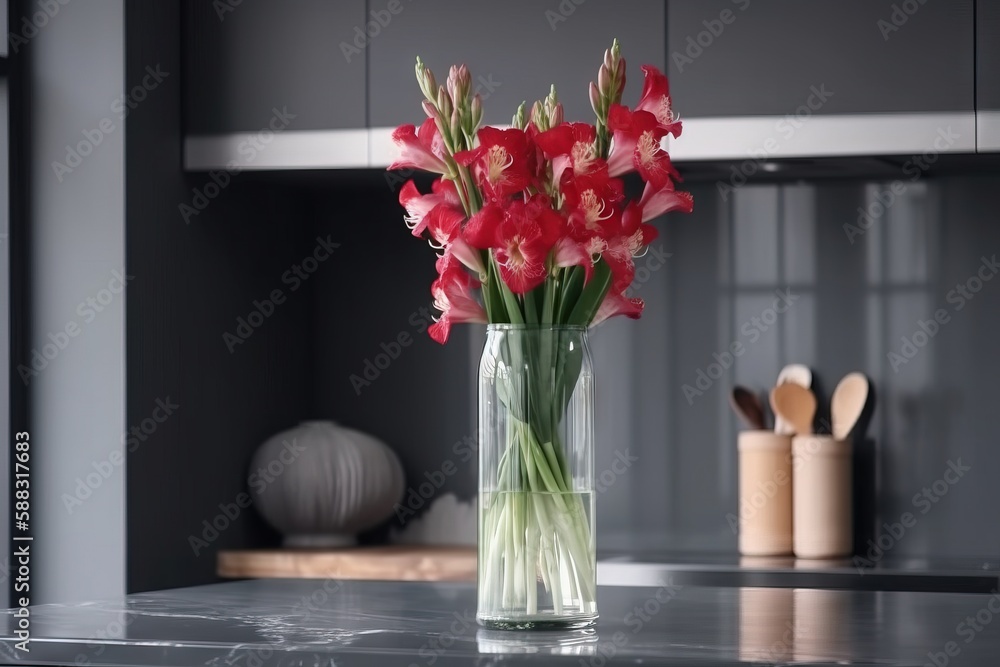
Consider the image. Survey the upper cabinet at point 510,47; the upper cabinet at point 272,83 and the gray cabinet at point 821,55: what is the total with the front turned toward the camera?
3

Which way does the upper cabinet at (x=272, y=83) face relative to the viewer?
toward the camera

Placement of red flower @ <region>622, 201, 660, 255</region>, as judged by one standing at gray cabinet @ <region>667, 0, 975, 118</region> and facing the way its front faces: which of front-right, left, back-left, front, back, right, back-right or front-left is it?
front

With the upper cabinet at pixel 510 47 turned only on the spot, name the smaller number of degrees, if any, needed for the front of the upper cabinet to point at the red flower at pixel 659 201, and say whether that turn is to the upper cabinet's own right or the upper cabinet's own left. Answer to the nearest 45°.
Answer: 0° — it already faces it

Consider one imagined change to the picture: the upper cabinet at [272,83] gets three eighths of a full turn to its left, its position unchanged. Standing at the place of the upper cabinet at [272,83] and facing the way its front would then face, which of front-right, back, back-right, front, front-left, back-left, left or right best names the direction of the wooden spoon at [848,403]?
front-right

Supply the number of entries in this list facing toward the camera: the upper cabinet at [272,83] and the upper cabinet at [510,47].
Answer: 2

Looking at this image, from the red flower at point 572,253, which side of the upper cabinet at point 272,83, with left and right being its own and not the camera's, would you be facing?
front

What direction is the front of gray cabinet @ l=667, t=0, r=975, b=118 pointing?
toward the camera

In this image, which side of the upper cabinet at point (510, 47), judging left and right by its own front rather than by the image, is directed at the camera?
front

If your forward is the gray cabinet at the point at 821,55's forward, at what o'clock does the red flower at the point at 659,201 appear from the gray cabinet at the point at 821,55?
The red flower is roughly at 12 o'clock from the gray cabinet.
